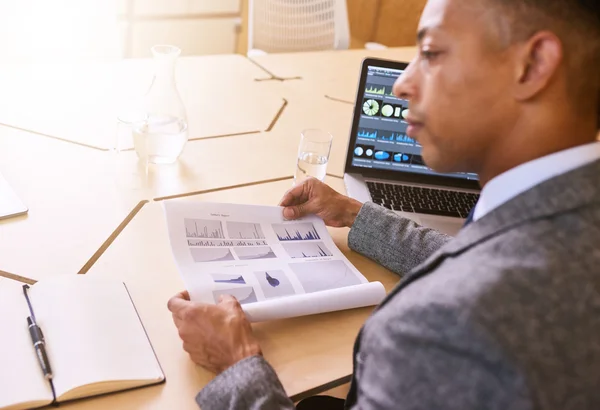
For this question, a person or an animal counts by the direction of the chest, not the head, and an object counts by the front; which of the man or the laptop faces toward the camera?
the laptop

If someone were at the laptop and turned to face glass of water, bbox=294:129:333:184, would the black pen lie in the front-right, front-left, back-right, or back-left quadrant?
front-left

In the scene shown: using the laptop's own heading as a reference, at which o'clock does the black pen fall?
The black pen is roughly at 1 o'clock from the laptop.

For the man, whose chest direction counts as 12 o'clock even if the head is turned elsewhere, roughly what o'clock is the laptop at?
The laptop is roughly at 1 o'clock from the man.

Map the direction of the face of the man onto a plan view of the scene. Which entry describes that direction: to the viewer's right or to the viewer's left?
to the viewer's left

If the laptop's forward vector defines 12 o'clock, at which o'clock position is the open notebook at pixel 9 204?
The open notebook is roughly at 2 o'clock from the laptop.

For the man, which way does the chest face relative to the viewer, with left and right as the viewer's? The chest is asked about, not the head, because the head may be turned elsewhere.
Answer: facing away from the viewer and to the left of the viewer

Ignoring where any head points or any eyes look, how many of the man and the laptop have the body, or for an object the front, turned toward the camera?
1

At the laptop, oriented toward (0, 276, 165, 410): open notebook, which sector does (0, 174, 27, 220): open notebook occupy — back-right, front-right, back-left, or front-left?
front-right

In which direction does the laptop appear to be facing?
toward the camera
